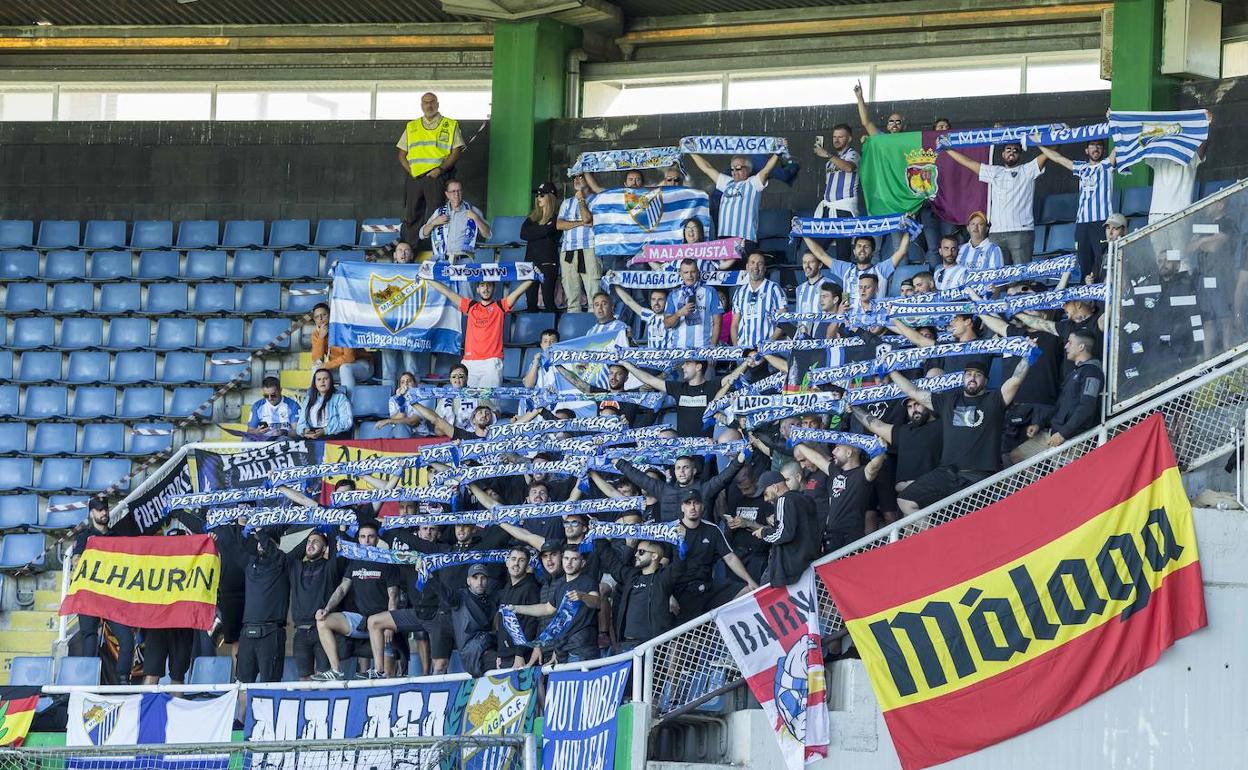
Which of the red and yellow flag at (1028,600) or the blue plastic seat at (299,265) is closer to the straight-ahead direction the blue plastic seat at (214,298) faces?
the red and yellow flag

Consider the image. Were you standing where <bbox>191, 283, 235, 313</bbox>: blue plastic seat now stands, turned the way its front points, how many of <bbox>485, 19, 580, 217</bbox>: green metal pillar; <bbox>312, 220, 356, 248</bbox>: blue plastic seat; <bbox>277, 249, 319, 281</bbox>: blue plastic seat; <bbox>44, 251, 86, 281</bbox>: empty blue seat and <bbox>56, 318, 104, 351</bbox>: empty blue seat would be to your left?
3

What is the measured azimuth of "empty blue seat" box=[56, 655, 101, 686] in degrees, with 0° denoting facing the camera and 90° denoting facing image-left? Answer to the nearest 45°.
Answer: approximately 0°

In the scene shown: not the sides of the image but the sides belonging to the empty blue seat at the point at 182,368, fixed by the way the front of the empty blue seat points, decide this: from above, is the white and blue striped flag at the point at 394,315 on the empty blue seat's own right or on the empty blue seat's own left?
on the empty blue seat's own left

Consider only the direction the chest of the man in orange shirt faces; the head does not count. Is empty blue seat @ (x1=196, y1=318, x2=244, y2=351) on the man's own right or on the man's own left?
on the man's own right
